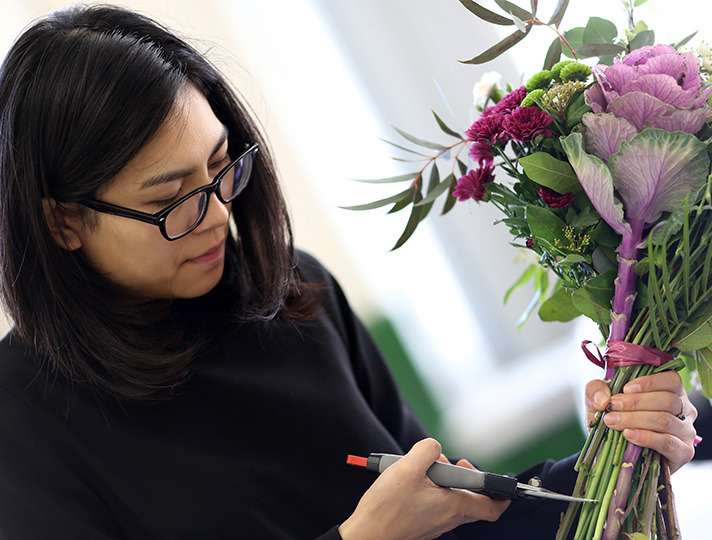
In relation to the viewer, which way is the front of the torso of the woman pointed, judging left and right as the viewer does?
facing the viewer and to the right of the viewer

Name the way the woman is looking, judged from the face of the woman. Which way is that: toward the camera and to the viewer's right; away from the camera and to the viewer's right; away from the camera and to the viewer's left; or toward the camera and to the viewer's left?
toward the camera and to the viewer's right
